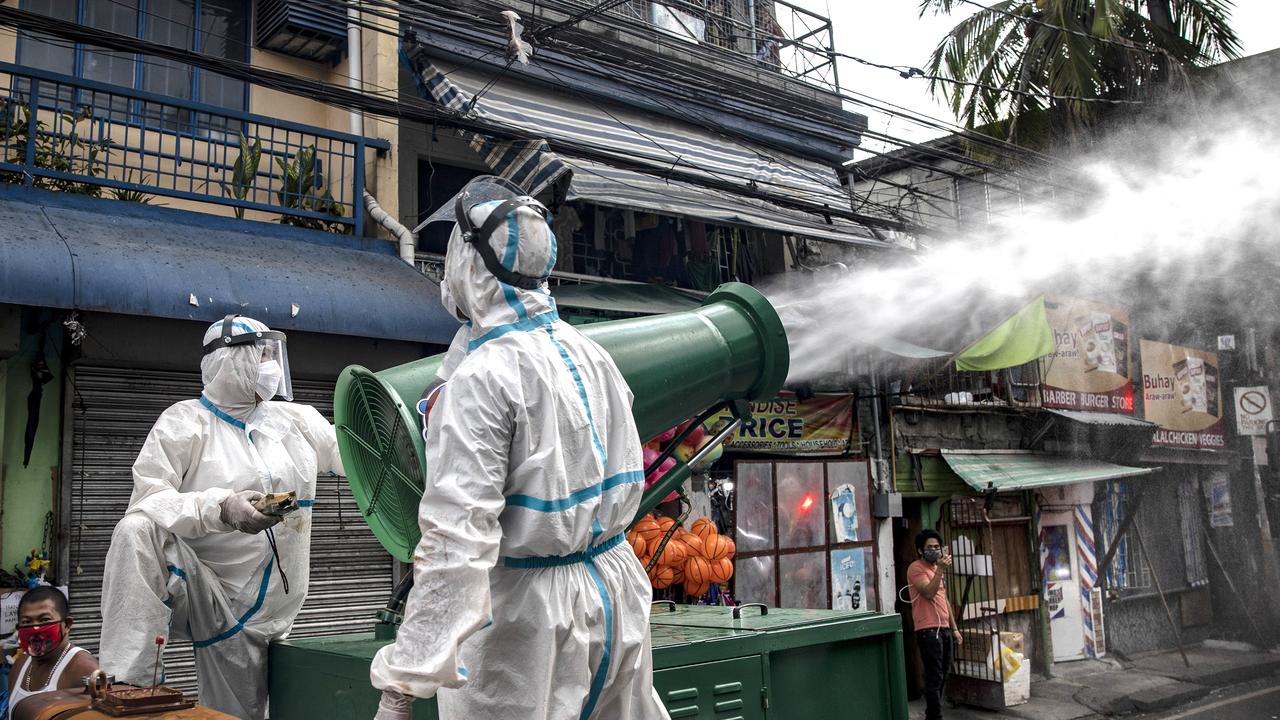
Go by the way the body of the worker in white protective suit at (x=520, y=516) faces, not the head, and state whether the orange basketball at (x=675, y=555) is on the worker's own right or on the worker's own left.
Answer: on the worker's own right

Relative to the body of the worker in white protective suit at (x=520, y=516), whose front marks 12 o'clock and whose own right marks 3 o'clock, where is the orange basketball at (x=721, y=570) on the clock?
The orange basketball is roughly at 2 o'clock from the worker in white protective suit.

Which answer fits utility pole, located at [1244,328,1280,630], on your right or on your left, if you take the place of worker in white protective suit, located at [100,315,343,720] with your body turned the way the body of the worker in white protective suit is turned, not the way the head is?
on your left

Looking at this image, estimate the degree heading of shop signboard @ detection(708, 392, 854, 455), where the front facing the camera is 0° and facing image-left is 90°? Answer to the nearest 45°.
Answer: approximately 0°

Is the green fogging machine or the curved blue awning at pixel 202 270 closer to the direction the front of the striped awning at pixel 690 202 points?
the green fogging machine

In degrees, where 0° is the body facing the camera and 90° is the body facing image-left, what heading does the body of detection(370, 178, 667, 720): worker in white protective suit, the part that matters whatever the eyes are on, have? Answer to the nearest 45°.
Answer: approximately 135°

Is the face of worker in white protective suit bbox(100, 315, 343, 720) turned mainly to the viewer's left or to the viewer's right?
to the viewer's right

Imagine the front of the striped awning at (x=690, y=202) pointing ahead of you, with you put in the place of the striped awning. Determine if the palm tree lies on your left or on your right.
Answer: on your left

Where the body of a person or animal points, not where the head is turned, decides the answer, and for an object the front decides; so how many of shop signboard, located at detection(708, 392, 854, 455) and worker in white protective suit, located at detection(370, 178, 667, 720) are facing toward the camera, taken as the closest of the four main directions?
1

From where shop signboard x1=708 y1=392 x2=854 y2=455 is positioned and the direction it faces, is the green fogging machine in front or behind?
in front

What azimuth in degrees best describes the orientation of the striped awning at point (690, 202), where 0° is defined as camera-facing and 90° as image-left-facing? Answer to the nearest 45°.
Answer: approximately 315°
